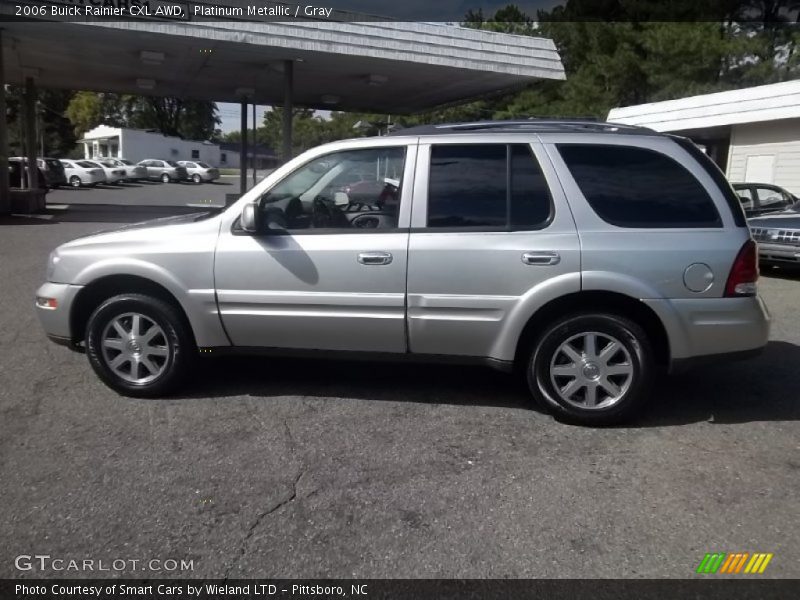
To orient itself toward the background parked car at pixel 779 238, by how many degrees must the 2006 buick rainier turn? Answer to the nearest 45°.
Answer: approximately 135° to its right

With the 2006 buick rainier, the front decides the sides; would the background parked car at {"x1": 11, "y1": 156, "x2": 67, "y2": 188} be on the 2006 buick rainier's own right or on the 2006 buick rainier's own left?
on the 2006 buick rainier's own right

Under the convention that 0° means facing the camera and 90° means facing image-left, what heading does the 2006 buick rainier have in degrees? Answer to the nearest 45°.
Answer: approximately 90°

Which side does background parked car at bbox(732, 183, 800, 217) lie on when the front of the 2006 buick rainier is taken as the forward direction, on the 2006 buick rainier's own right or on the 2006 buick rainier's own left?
on the 2006 buick rainier's own right

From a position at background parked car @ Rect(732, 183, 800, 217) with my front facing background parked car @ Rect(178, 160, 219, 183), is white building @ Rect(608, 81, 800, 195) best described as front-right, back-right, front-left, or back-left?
front-right

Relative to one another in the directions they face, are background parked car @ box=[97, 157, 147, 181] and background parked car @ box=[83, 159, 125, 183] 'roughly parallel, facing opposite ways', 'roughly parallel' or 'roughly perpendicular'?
roughly parallel
